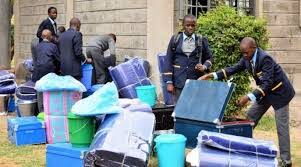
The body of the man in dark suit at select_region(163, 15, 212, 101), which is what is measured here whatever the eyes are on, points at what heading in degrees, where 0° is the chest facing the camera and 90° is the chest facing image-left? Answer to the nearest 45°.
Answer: approximately 0°

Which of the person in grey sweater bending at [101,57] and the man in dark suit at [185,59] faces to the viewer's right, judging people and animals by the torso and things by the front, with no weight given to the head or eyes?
the person in grey sweater bending at [101,57]

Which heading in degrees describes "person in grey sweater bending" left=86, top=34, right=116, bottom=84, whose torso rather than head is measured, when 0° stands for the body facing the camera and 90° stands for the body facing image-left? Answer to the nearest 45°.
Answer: approximately 270°

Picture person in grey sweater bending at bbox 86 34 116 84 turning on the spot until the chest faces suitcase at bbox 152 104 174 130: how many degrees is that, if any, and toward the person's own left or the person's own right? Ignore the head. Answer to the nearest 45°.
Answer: approximately 90° to the person's own right

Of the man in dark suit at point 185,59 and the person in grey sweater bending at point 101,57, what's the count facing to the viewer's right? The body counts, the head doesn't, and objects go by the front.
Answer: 1
